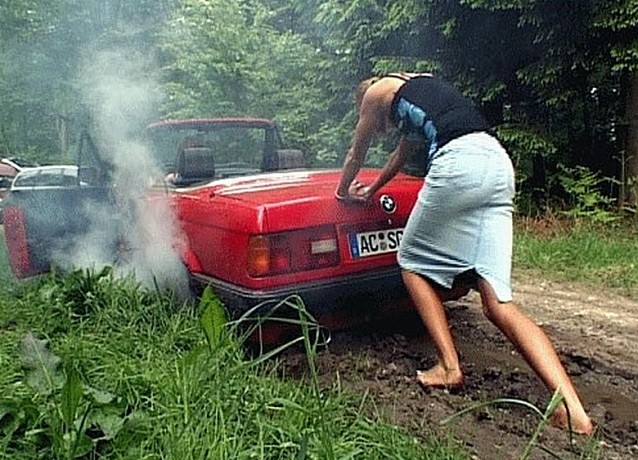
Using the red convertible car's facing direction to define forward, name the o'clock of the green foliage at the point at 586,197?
The green foliage is roughly at 3 o'clock from the red convertible car.

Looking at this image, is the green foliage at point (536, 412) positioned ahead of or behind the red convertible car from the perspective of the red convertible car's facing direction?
behind

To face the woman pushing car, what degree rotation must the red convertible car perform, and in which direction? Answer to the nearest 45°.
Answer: approximately 180°

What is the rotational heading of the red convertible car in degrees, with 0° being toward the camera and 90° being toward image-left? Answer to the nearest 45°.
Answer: approximately 135°
